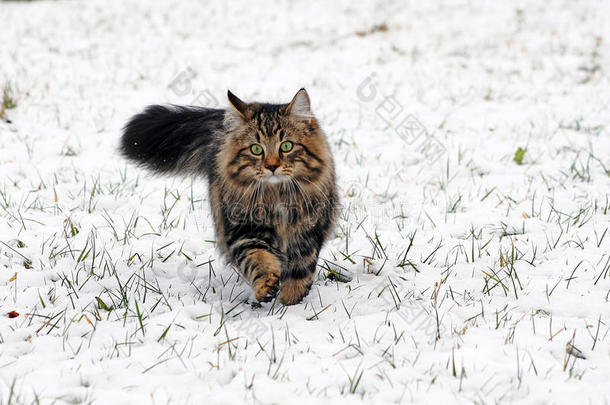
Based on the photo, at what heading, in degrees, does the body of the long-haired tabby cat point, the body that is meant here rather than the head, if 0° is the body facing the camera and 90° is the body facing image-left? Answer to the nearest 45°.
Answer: approximately 0°
